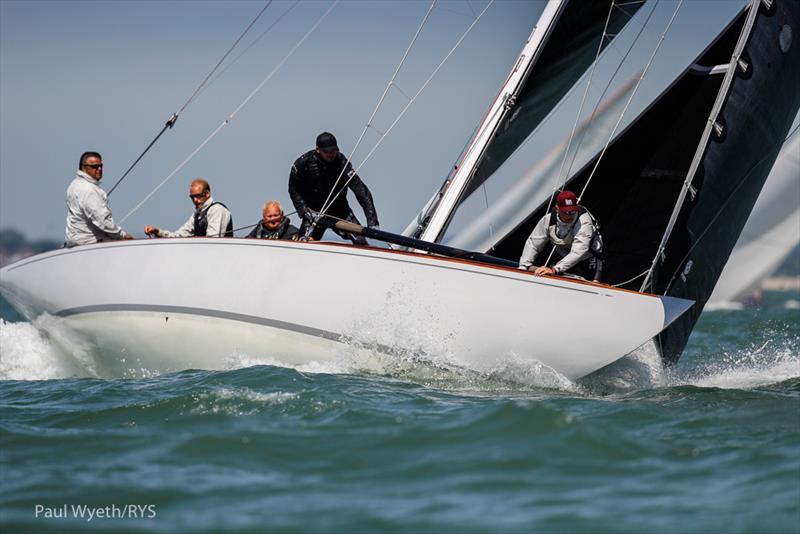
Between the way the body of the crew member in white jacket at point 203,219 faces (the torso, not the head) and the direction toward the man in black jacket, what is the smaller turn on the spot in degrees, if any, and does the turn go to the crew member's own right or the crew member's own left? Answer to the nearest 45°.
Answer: approximately 135° to the crew member's own left

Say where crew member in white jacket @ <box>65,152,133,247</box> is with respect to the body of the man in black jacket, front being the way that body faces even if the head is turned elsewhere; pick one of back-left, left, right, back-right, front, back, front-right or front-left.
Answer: back-right

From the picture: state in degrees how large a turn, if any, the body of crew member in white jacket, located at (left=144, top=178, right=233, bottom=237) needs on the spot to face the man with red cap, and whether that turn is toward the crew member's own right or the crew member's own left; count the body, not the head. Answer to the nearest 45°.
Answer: approximately 90° to the crew member's own left

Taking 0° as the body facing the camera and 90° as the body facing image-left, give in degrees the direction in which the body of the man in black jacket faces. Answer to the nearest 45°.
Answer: approximately 315°
